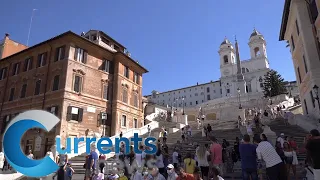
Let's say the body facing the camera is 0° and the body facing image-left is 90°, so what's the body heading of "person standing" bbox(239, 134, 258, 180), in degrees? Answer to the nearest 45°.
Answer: approximately 180°

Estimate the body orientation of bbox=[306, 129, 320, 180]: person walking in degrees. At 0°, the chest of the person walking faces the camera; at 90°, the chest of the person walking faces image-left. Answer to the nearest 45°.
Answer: approximately 180°

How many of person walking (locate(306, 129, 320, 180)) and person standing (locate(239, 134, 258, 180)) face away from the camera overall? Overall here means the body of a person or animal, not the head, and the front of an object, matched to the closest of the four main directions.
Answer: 2

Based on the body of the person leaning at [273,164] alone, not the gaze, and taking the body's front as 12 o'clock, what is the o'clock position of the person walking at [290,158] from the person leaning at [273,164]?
the person walking at [290,158] is roughly at 2 o'clock from the person leaning at [273,164].

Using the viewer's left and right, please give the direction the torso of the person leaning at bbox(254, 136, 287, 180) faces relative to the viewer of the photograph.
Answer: facing away from the viewer and to the left of the viewer

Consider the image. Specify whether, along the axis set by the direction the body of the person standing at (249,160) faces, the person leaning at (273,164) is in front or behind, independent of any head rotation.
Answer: behind

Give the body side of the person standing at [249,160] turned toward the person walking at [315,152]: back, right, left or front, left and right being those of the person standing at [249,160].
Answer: right
